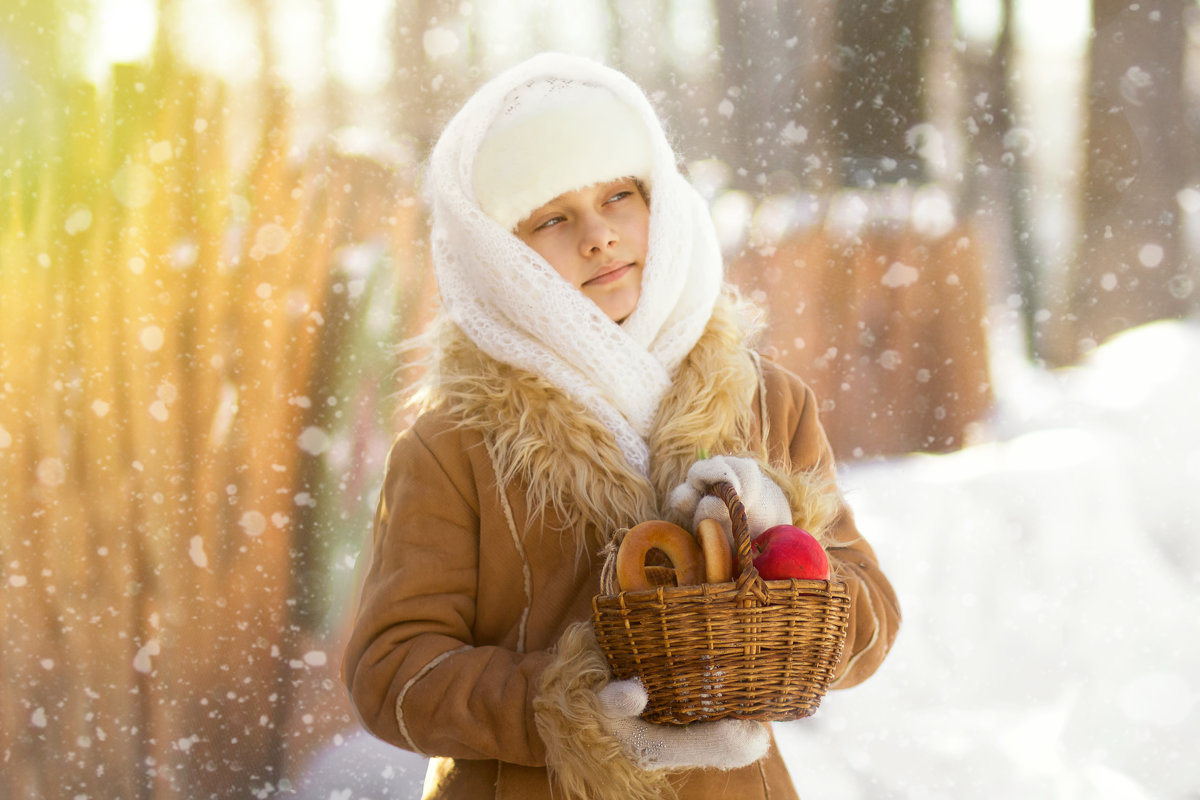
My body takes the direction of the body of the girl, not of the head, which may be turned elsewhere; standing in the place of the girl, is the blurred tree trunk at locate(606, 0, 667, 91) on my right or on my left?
on my left

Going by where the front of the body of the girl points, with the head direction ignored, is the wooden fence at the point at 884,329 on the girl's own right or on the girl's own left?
on the girl's own left

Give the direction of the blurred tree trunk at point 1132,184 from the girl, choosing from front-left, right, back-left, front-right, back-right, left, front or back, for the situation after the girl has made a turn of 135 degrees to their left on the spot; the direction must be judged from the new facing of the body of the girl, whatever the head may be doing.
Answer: front-right

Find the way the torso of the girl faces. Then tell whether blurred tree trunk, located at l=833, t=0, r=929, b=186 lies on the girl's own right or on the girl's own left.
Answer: on the girl's own left

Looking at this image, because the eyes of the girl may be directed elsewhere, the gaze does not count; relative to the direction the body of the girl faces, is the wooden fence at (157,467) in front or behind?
behind

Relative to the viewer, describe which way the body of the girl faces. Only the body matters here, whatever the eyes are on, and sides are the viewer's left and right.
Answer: facing the viewer and to the right of the viewer

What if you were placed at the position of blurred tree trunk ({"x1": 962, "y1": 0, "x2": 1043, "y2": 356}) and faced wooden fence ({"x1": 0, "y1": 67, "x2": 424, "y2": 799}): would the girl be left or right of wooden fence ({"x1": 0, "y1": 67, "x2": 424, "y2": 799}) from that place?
left
